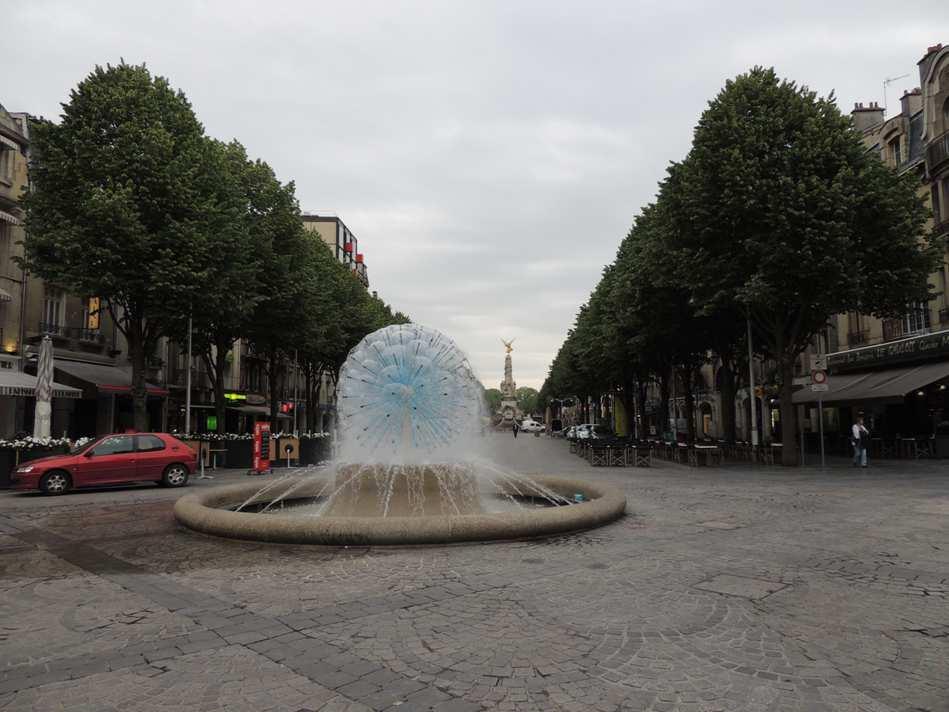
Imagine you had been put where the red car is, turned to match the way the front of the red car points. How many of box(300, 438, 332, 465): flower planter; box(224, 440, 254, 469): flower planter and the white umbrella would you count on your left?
0

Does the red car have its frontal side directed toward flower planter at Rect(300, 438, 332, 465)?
no

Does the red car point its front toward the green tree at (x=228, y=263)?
no

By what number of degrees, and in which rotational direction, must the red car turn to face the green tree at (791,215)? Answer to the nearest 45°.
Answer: approximately 180°

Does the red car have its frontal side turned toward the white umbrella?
no

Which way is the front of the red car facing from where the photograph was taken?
facing to the left of the viewer

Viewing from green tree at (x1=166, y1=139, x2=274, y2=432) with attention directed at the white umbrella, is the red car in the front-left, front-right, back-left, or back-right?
front-left

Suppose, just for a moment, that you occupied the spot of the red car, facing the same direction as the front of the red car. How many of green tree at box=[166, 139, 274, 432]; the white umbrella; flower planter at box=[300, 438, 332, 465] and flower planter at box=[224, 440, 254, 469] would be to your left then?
0

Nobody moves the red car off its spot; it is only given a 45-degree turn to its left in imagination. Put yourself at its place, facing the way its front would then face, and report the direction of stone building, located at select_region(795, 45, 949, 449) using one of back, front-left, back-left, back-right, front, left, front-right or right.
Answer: back-left

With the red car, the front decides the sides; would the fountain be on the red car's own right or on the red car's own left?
on the red car's own left

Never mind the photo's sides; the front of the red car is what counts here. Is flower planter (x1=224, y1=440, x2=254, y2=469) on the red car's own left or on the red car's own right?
on the red car's own right
